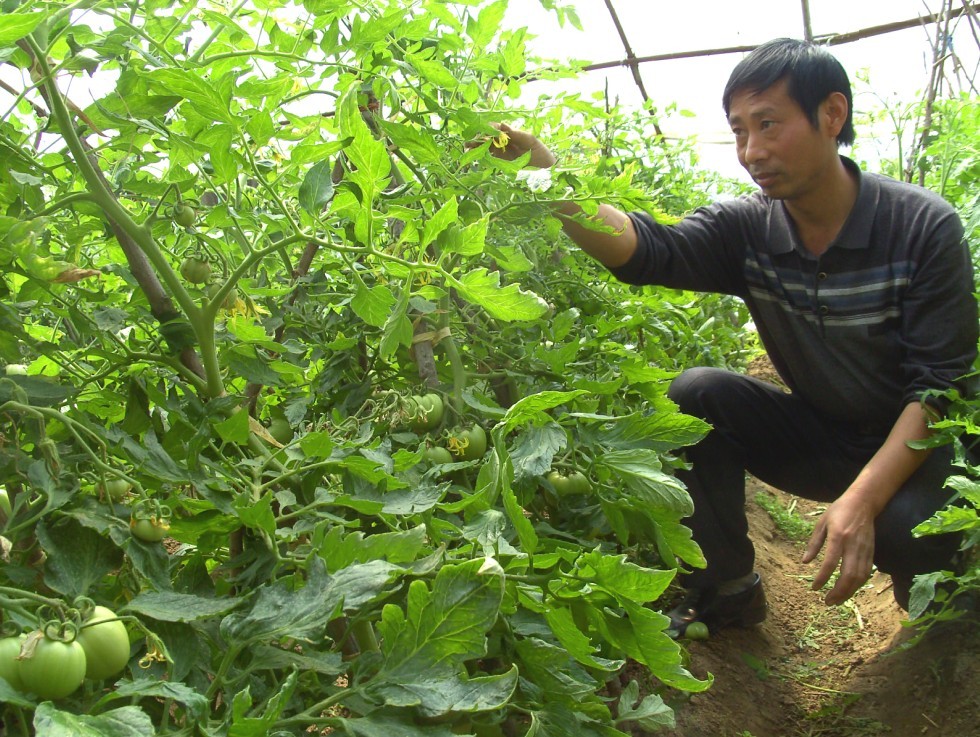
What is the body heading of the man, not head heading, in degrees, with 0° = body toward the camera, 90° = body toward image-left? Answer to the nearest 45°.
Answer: approximately 45°
